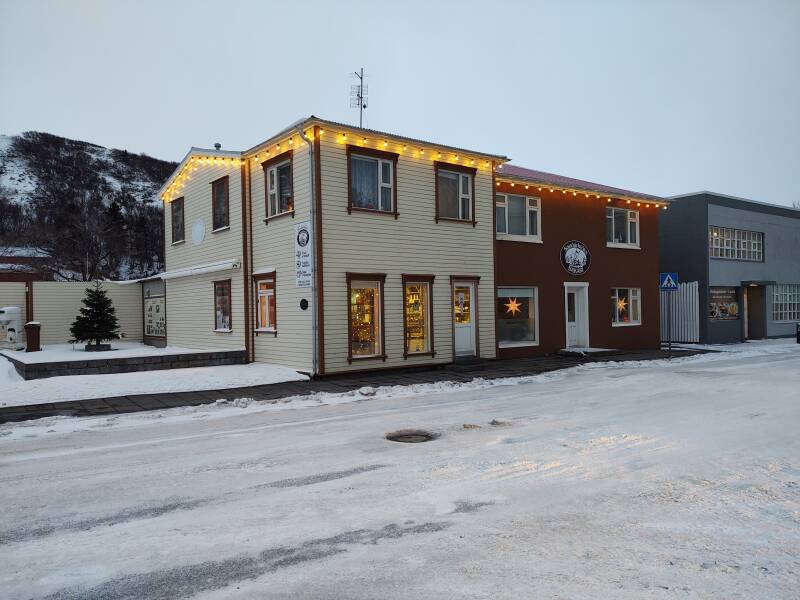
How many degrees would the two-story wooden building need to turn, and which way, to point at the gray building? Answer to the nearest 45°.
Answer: approximately 90° to its left

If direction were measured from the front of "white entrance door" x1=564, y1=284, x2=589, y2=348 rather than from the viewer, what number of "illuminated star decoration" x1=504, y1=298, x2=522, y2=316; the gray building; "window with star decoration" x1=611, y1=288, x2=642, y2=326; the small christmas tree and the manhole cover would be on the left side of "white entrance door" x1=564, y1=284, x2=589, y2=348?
2

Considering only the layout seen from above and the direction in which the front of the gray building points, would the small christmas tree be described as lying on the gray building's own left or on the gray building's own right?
on the gray building's own right

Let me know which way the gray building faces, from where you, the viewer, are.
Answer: facing the viewer and to the right of the viewer

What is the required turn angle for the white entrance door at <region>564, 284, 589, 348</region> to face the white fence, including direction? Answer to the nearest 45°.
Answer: approximately 90° to its left

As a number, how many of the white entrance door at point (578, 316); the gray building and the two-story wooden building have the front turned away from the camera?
0

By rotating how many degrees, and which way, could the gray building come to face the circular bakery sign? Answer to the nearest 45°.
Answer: approximately 90° to its right

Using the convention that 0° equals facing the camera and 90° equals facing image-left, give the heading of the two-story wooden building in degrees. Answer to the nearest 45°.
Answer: approximately 315°

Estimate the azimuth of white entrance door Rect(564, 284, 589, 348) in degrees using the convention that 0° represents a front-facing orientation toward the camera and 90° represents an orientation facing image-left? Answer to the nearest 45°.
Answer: approximately 315°

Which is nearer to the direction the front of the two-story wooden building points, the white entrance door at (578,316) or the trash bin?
the white entrance door

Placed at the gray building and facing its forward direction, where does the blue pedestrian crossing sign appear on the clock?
The blue pedestrian crossing sign is roughly at 2 o'clock from the gray building.

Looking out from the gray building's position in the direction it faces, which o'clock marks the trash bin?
The trash bin is roughly at 3 o'clock from the gray building.

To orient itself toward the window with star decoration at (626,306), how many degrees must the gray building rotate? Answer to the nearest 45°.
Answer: approximately 90° to its right

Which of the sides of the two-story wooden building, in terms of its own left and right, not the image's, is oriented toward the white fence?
left
